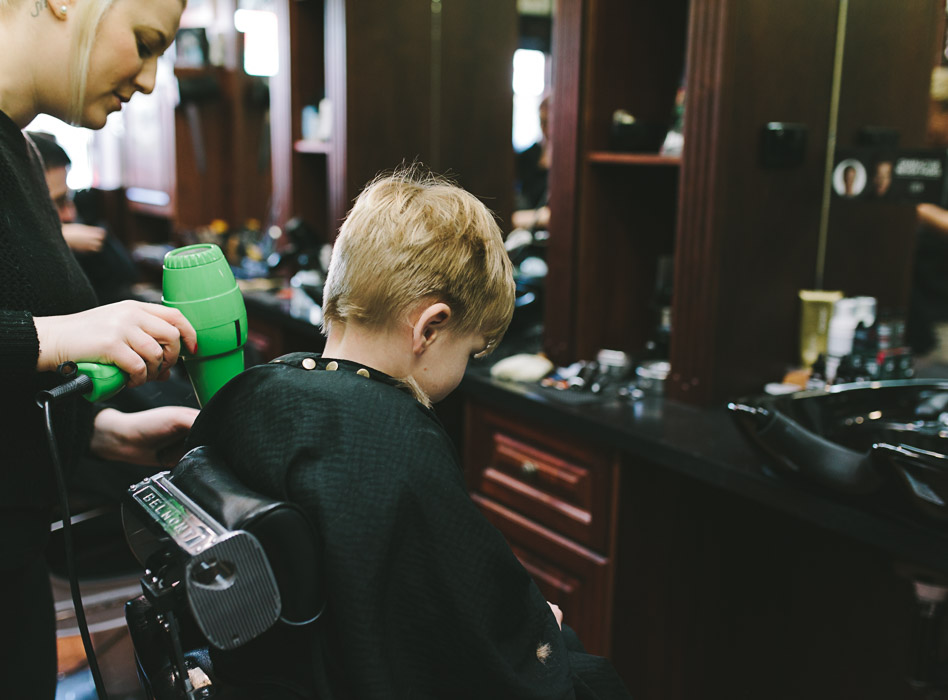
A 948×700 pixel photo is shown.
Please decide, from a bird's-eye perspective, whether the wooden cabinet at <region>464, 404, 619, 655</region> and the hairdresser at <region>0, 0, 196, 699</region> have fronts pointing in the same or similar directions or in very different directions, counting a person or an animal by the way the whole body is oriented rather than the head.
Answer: very different directions

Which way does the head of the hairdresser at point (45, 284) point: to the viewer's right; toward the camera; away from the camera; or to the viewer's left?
to the viewer's right

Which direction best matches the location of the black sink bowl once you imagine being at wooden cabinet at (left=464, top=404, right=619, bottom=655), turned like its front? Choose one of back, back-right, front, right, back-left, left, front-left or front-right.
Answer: left

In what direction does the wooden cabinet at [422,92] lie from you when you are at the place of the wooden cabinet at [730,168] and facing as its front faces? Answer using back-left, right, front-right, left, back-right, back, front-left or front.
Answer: right

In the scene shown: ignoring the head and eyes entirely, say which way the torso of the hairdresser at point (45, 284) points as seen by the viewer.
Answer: to the viewer's right

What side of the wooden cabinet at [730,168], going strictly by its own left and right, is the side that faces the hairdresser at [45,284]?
front

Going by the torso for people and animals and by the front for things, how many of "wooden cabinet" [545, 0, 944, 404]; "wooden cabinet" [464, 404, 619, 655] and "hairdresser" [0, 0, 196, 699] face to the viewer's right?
1

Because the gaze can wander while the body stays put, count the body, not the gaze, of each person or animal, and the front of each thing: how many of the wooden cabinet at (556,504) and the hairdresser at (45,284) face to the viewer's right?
1

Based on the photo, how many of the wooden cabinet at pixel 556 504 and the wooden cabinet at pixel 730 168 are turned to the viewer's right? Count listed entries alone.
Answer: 0
